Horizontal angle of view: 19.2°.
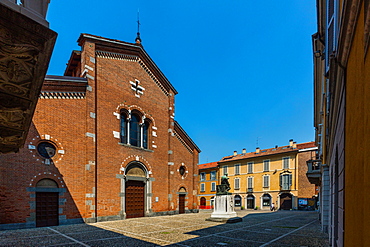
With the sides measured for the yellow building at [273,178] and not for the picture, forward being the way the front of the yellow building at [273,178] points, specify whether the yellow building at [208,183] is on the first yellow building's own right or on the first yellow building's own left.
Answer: on the first yellow building's own right

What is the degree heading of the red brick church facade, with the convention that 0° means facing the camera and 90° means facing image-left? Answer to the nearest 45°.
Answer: approximately 315°

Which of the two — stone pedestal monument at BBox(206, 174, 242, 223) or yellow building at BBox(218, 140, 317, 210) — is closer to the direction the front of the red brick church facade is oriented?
the stone pedestal monument

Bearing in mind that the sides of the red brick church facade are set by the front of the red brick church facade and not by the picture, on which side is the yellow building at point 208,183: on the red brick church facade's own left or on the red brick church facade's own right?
on the red brick church facade's own left

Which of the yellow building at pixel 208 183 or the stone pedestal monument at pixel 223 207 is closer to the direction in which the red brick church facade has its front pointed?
the stone pedestal monument

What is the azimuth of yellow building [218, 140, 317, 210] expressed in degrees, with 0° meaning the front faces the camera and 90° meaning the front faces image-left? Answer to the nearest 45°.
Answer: approximately 45°

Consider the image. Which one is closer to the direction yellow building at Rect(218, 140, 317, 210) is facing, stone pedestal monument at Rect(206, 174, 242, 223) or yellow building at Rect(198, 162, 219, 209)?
the stone pedestal monument

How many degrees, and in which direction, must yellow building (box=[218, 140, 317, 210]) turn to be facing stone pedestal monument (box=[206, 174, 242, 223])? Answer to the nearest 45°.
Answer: approximately 45° to its left
